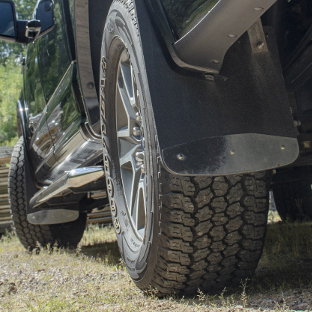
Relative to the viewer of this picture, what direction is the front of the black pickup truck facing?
facing away from the viewer and to the left of the viewer
